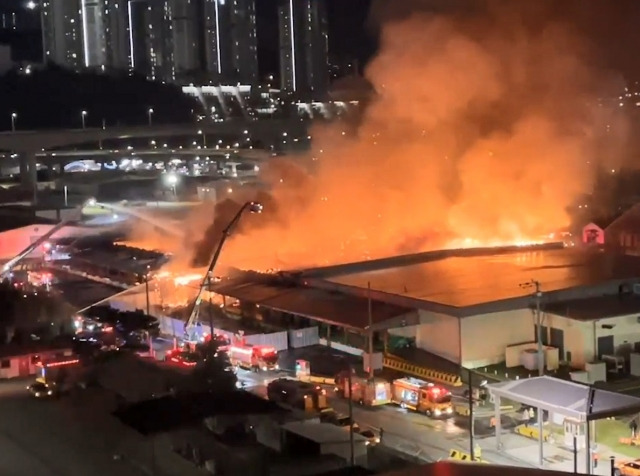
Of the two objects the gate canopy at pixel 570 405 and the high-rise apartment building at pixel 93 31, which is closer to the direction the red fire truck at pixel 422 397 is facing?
the gate canopy

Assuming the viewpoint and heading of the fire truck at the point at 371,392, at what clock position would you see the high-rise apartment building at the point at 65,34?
The high-rise apartment building is roughly at 7 o'clock from the fire truck.

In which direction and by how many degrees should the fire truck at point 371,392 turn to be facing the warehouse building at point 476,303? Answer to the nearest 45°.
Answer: approximately 90° to its left

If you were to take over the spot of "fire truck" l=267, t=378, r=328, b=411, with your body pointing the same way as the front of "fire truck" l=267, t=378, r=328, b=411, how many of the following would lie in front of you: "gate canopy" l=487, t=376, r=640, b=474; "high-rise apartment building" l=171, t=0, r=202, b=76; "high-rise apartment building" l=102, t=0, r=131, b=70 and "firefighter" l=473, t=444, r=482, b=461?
2

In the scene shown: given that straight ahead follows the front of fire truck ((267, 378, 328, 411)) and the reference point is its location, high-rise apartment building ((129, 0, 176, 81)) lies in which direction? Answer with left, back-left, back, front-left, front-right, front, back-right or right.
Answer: back-left

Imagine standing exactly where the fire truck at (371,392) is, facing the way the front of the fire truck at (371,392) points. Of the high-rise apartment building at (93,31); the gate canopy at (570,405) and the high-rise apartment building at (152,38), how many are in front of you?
1

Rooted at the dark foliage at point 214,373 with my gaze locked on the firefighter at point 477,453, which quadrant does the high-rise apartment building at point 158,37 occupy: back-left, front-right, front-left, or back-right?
back-left

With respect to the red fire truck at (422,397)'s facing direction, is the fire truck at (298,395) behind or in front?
behind

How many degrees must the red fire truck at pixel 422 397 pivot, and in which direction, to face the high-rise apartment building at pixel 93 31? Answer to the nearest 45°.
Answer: approximately 135° to its left

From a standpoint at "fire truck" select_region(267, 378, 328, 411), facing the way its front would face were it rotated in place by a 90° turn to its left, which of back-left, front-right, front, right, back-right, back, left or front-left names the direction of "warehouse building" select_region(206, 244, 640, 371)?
front

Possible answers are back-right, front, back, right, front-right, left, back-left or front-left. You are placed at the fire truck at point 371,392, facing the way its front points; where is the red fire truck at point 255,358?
back
